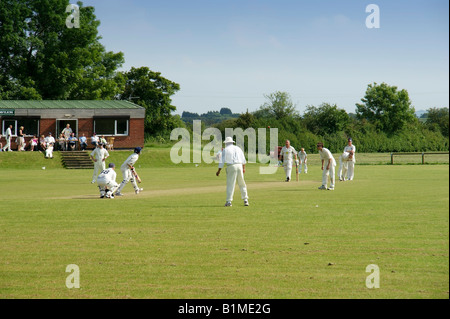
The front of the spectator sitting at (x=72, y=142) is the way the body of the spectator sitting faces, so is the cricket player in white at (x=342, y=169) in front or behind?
in front

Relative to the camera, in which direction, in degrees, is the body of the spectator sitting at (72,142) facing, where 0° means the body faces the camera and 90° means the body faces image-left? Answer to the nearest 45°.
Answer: approximately 0°

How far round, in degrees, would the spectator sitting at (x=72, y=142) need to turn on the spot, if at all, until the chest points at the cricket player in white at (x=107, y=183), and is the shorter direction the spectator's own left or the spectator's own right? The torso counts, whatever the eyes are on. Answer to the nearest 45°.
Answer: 0° — they already face them

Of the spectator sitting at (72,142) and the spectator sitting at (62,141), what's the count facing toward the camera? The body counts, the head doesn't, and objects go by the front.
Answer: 2

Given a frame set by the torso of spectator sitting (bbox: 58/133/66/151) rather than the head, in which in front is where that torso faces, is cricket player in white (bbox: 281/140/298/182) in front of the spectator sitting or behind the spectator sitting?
in front

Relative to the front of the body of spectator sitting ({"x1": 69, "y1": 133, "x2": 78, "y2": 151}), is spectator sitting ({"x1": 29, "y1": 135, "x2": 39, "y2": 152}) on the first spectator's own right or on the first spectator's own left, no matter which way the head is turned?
on the first spectator's own right

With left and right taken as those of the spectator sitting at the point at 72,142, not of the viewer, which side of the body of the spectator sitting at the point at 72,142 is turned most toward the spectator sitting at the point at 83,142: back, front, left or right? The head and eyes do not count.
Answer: left

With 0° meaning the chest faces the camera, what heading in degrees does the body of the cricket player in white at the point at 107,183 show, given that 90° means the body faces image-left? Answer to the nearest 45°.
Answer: approximately 225°

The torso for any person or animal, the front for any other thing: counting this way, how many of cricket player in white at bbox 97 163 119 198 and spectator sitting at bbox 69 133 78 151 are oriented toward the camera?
1

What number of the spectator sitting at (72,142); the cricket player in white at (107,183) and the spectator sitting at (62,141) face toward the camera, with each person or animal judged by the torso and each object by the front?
2
